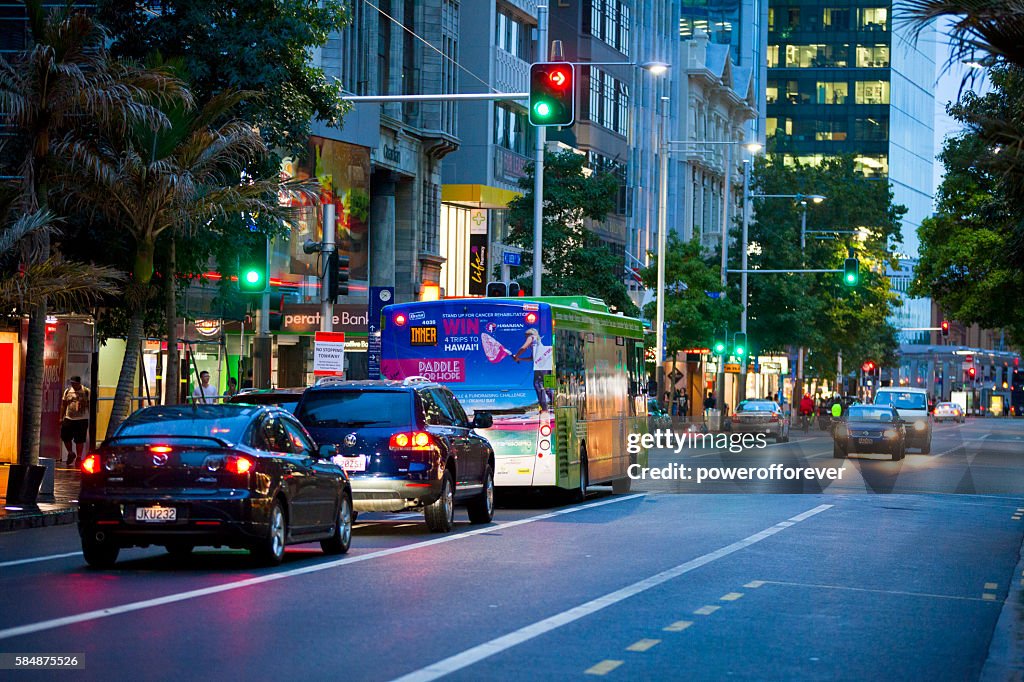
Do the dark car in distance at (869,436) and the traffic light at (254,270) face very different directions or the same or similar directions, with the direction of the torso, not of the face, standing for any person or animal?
same or similar directions

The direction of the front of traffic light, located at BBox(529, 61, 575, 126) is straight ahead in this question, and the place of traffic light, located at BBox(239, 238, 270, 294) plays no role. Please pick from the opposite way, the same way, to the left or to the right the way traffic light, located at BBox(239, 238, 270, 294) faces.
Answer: the same way

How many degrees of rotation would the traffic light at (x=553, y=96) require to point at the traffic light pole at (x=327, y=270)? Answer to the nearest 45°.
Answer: approximately 135° to its right

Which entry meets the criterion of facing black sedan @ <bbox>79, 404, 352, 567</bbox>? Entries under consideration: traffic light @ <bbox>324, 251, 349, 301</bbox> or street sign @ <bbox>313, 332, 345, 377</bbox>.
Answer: the street sign

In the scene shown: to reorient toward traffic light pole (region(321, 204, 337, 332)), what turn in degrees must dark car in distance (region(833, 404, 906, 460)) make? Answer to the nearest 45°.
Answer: approximately 45° to its right

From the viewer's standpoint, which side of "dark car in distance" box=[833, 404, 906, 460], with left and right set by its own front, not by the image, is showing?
front

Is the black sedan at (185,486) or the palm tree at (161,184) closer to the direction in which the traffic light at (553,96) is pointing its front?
the black sedan

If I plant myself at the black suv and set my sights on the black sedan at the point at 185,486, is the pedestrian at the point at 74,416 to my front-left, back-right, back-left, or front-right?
back-right

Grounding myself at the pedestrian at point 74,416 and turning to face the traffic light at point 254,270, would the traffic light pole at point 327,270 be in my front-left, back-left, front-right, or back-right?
front-left

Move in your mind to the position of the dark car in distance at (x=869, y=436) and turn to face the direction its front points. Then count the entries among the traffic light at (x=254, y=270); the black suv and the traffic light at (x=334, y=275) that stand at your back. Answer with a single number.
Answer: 0

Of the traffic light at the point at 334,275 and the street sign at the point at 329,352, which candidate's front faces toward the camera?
the street sign

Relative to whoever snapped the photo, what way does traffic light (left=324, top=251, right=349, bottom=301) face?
facing to the right of the viewer

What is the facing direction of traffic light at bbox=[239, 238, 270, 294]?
toward the camera

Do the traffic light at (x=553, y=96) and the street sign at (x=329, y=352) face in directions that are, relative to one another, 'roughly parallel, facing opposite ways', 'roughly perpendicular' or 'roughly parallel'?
roughly parallel

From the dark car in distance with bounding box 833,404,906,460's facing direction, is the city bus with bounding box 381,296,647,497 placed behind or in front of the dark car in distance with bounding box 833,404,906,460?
in front
